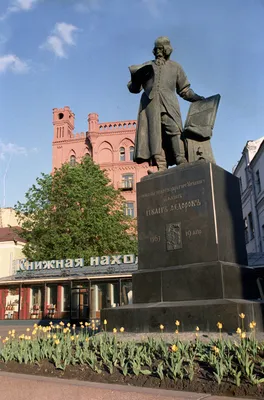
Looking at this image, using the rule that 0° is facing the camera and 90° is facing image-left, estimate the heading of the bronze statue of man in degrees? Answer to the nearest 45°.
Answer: approximately 0°

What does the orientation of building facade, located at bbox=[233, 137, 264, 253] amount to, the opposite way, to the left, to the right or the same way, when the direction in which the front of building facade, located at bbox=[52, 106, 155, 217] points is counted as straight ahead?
to the right

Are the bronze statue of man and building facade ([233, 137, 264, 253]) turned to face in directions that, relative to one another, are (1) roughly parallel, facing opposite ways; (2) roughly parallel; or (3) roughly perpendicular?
roughly perpendicular

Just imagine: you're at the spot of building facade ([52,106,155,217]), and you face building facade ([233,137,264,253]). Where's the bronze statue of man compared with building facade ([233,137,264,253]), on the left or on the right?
right

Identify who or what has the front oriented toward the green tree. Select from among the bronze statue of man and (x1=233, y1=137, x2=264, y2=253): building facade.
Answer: the building facade

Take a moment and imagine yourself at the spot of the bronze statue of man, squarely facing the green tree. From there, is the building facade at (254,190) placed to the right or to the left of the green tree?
right

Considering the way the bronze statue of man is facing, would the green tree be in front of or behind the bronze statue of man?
behind

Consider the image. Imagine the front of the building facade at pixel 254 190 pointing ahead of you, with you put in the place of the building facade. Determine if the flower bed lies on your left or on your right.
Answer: on your left

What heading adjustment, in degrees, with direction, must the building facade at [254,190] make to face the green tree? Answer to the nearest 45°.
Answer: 0° — it already faces it

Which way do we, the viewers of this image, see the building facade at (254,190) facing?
facing to the left of the viewer
